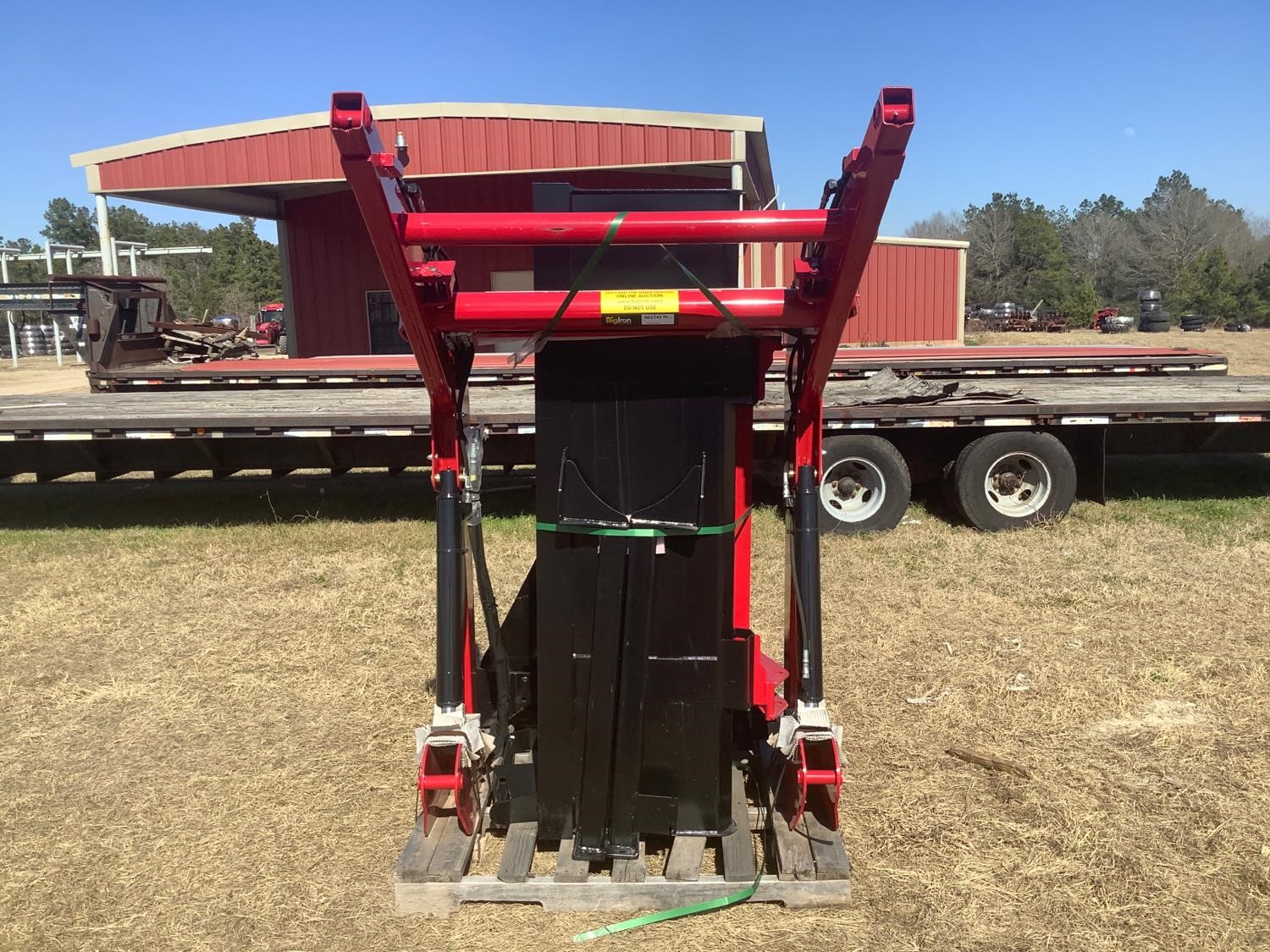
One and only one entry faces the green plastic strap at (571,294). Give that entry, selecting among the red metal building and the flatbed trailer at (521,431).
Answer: the red metal building

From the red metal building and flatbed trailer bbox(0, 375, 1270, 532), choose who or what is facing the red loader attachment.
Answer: the red metal building

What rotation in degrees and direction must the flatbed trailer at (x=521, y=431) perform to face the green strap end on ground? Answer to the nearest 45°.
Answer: approximately 90° to its left

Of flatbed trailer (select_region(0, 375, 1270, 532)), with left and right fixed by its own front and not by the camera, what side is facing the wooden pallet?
left

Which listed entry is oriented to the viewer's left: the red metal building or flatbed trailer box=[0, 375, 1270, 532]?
the flatbed trailer

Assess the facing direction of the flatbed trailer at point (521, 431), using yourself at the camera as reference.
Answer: facing to the left of the viewer

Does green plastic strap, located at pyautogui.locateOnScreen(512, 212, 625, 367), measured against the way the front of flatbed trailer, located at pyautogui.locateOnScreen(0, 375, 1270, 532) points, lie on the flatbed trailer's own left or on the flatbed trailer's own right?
on the flatbed trailer's own left

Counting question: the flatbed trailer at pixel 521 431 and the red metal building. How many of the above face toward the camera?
1

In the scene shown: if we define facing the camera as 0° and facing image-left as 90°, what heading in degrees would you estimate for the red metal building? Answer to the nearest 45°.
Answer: approximately 0°

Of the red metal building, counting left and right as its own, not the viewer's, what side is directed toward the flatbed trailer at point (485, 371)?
front

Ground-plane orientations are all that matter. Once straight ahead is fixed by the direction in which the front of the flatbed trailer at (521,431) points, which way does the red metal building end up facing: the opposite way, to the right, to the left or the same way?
to the left

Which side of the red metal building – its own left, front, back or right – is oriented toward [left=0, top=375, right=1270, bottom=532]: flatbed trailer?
front

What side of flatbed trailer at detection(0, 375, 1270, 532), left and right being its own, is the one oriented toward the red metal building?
right
